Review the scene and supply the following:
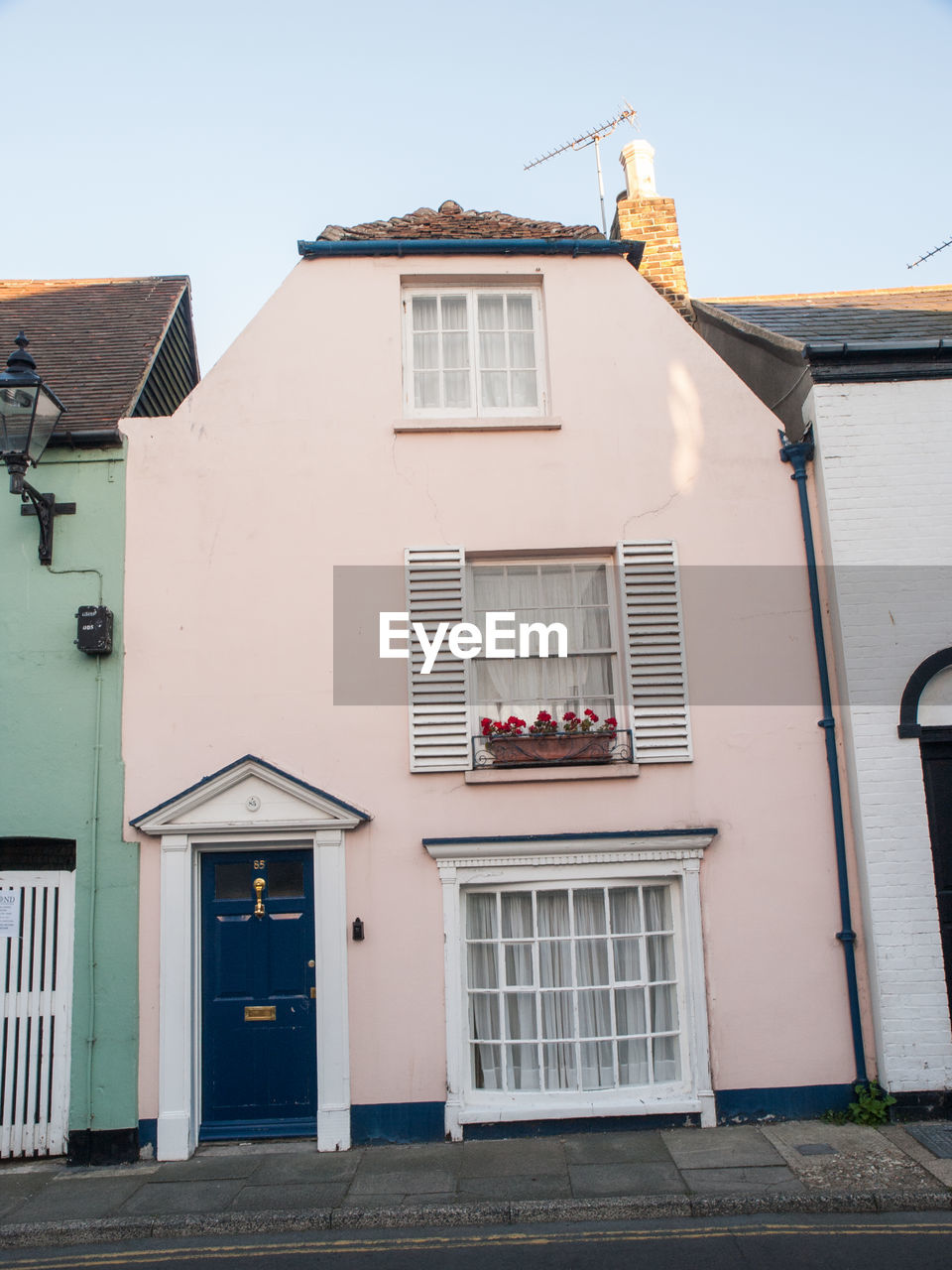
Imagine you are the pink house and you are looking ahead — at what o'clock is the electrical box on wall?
The electrical box on wall is roughly at 3 o'clock from the pink house.

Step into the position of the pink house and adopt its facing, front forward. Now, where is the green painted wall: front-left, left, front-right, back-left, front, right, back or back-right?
right

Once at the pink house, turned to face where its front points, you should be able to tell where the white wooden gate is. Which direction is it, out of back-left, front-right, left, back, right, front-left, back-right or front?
right

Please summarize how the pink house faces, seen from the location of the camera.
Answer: facing the viewer

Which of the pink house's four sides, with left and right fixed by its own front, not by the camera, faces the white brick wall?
left

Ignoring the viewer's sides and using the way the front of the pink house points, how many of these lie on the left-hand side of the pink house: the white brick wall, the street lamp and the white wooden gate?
1

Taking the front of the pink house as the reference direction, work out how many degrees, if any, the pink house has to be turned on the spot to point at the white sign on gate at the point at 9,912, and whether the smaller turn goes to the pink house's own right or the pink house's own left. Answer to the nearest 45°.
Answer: approximately 90° to the pink house's own right

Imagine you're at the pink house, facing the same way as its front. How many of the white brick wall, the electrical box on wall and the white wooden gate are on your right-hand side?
2

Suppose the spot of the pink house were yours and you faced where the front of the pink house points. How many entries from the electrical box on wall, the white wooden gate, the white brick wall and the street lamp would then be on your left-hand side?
1

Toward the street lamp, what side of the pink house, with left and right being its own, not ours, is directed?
right
